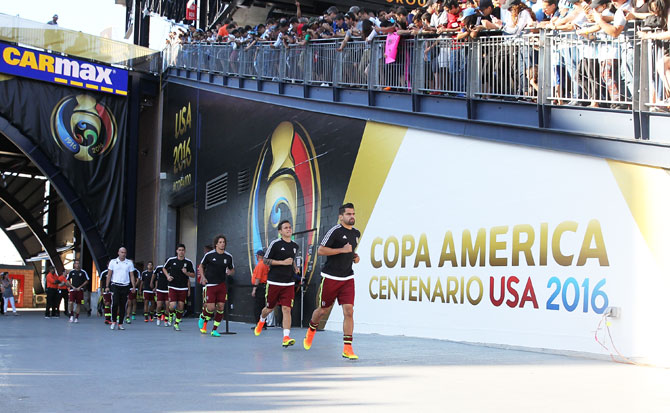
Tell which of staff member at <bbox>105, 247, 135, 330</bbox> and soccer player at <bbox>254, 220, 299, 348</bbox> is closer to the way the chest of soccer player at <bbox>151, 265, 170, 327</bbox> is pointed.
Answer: the soccer player

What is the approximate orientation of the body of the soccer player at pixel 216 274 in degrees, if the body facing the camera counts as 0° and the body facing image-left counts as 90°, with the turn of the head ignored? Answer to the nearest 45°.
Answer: approximately 315°

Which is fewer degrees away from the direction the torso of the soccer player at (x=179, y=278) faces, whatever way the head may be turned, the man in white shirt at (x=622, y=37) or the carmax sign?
the man in white shirt

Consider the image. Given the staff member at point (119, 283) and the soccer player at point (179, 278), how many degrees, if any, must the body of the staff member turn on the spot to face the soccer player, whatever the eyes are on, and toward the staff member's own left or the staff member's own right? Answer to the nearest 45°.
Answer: approximately 45° to the staff member's own left

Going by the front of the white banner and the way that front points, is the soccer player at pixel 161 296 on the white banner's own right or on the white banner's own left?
on the white banner's own right

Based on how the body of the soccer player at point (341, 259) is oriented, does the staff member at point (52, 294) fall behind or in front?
behind

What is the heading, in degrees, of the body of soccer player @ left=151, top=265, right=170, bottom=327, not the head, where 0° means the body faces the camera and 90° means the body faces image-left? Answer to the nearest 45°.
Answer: approximately 315°

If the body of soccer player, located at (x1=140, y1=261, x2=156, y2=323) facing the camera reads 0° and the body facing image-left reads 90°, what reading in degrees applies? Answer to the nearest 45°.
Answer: approximately 0°
